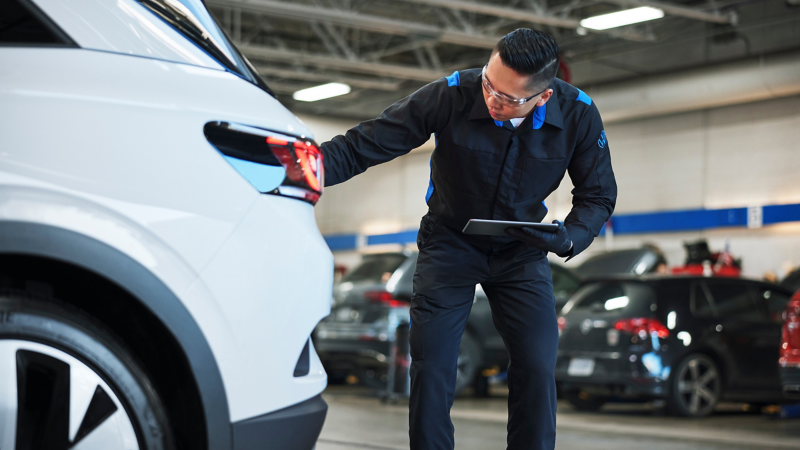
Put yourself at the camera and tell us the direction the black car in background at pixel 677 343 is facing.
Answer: facing away from the viewer and to the right of the viewer

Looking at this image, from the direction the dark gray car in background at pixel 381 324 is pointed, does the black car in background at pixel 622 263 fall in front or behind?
in front

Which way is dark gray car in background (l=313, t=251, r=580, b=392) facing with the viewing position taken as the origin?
facing away from the viewer and to the right of the viewer

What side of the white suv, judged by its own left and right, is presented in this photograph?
left

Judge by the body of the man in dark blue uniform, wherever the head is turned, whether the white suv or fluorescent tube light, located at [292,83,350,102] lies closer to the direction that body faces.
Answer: the white suv

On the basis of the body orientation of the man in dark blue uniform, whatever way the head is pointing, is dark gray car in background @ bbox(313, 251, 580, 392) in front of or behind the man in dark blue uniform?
behind

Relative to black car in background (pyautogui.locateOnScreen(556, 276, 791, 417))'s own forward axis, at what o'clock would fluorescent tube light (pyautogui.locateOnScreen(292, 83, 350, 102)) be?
The fluorescent tube light is roughly at 9 o'clock from the black car in background.
